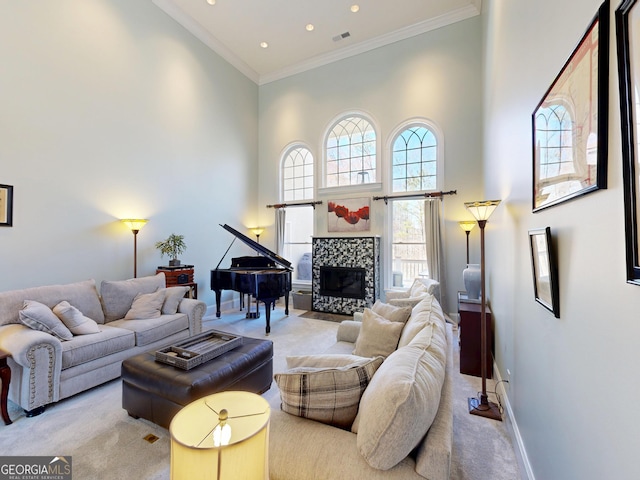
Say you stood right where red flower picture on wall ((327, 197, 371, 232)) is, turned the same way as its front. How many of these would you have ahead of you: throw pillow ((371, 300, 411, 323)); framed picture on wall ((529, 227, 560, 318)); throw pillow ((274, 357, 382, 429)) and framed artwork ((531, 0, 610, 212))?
4

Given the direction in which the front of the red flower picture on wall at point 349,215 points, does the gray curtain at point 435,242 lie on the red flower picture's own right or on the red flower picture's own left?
on the red flower picture's own left

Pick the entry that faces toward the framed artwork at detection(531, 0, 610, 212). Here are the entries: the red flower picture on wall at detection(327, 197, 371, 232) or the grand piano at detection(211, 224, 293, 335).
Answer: the red flower picture on wall

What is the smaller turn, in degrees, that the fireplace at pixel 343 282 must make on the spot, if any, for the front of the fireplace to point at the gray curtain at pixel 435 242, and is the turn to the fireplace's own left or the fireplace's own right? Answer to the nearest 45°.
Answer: approximately 90° to the fireplace's own left

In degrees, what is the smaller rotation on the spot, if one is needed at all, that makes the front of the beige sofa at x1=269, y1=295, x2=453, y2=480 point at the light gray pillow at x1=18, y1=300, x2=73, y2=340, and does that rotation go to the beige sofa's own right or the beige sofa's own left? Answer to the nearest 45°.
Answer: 0° — it already faces it

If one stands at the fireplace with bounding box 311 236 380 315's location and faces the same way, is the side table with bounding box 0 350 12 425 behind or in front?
in front

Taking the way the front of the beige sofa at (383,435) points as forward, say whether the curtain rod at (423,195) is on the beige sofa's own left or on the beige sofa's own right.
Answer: on the beige sofa's own right

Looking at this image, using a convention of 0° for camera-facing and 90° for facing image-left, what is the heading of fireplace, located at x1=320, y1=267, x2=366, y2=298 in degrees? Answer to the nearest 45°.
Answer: approximately 0°

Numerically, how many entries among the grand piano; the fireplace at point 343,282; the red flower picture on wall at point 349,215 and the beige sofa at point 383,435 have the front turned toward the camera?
2
